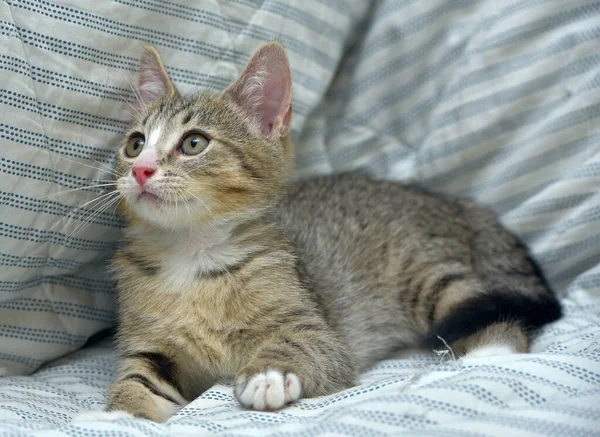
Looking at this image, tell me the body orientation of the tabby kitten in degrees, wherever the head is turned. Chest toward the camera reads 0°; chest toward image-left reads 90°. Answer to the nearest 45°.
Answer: approximately 45°
